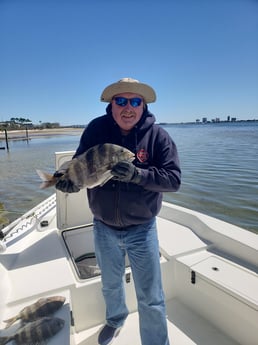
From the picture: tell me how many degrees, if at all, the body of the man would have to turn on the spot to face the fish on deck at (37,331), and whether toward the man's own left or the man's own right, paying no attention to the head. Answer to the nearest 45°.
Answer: approximately 45° to the man's own right

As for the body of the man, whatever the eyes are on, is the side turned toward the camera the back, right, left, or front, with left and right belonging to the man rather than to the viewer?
front

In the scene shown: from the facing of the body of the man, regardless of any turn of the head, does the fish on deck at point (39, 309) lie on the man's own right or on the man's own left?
on the man's own right

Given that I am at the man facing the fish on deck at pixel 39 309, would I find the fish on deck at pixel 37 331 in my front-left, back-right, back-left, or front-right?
front-left
